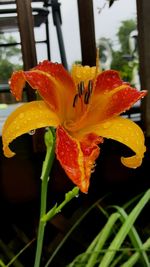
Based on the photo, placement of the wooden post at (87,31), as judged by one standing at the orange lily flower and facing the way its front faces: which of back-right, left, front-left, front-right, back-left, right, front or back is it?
back

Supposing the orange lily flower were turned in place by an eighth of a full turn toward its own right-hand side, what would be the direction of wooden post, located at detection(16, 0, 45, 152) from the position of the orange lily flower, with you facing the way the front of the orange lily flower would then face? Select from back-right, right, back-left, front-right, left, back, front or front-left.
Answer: back-right

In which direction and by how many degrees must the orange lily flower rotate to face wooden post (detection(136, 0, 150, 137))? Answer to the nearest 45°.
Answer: approximately 180°

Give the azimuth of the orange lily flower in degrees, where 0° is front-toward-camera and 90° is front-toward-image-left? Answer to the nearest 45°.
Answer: approximately 0°
